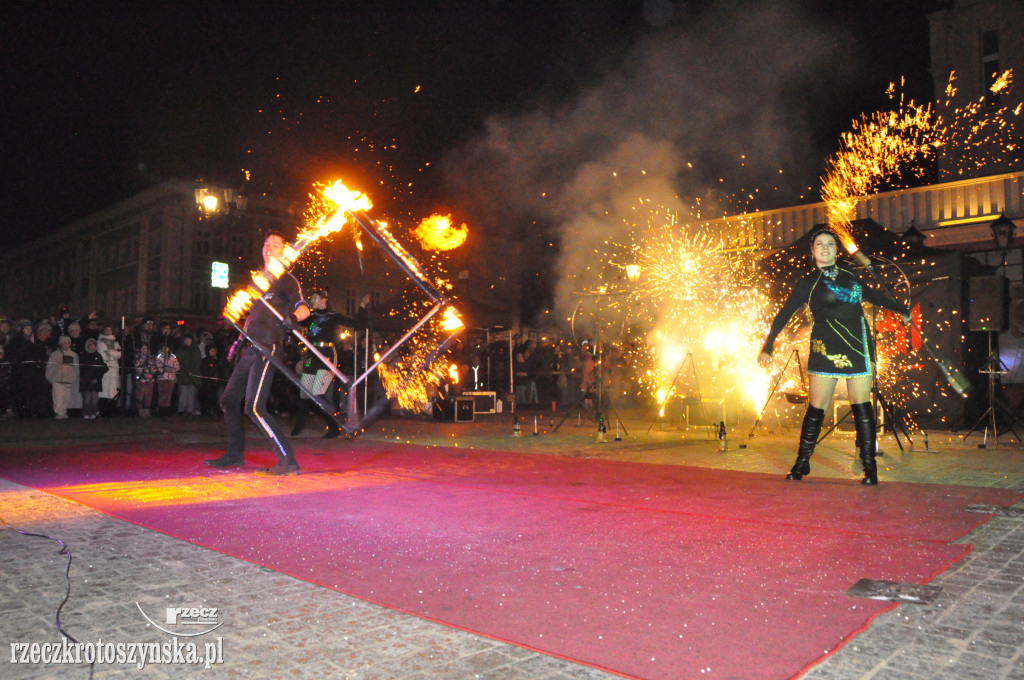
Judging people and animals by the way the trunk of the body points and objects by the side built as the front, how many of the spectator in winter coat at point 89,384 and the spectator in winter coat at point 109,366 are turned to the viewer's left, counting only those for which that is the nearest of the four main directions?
0

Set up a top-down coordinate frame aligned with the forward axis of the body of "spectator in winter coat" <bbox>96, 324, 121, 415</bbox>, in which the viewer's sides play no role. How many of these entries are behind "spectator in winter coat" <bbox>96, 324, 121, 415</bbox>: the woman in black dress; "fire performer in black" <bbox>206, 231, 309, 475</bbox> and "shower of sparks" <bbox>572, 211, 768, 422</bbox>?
0

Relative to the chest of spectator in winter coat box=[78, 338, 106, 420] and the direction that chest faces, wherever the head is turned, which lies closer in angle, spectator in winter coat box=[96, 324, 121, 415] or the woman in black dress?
the woman in black dress

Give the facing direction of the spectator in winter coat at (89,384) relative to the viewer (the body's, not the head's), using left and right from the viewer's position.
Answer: facing the viewer and to the right of the viewer

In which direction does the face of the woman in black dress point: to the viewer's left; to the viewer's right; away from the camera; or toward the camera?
toward the camera

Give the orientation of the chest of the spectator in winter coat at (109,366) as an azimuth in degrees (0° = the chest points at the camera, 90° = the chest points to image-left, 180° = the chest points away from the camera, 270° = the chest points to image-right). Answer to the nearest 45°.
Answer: approximately 315°

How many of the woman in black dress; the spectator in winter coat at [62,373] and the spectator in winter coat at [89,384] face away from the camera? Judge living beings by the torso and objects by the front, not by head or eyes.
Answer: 0

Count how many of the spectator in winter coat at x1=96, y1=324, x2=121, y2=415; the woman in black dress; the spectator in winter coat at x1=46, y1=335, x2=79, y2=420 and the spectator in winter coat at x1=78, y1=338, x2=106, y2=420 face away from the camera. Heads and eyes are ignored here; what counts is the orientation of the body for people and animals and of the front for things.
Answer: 0

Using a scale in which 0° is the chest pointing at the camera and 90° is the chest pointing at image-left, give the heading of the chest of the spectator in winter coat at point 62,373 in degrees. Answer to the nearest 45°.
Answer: approximately 315°

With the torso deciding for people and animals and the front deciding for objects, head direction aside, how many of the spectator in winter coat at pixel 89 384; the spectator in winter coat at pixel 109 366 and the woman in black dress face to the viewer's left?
0

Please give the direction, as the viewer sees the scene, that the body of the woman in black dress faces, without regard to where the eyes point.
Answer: toward the camera

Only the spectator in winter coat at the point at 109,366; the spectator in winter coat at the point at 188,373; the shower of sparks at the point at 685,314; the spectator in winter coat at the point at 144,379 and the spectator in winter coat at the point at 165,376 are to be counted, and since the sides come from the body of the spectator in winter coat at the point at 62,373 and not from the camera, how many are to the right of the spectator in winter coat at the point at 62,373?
0

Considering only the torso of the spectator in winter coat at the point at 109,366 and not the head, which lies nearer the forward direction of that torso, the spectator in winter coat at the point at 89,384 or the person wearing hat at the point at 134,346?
the spectator in winter coat

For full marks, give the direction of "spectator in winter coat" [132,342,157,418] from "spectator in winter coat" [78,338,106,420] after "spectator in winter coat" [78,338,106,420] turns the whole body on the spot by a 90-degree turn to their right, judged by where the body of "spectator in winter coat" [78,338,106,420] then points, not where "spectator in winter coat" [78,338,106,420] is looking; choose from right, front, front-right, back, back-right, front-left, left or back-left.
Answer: back

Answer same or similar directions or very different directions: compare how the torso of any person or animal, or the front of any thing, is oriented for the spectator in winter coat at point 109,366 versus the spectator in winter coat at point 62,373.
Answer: same or similar directions
